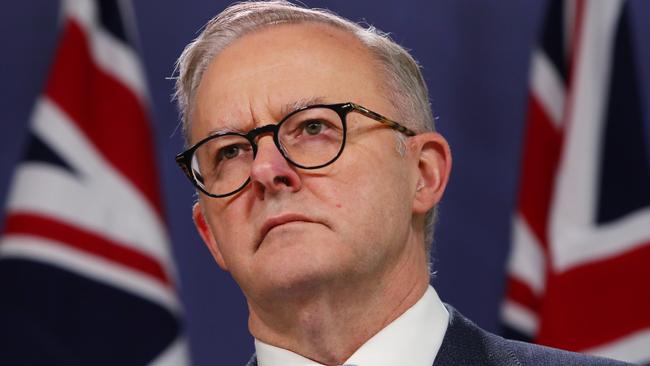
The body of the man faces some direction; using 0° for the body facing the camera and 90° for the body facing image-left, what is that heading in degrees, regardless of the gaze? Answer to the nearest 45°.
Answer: approximately 45°

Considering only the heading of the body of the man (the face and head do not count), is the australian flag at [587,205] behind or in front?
behind

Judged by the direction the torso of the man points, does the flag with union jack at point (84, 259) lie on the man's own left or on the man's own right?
on the man's own right

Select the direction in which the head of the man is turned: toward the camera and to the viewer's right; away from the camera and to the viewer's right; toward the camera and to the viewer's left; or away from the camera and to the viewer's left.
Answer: toward the camera and to the viewer's left
